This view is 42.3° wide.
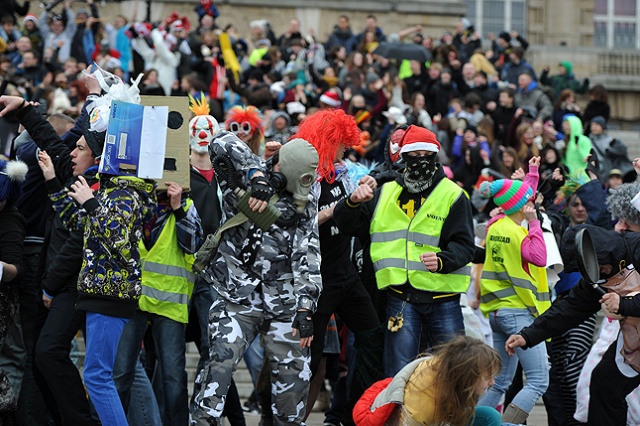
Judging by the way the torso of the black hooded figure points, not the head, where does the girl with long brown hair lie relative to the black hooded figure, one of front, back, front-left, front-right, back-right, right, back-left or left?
front-left

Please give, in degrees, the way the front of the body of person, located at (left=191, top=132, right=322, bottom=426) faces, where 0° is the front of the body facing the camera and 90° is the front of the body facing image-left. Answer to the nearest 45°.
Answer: approximately 0°

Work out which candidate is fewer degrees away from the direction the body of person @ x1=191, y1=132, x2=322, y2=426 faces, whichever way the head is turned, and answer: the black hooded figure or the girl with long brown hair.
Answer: the girl with long brown hair

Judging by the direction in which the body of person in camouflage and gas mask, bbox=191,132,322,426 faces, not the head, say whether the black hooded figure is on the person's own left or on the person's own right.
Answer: on the person's own left

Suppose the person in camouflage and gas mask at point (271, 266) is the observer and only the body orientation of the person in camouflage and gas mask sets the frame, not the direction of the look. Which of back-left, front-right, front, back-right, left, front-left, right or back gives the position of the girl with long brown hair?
front-left

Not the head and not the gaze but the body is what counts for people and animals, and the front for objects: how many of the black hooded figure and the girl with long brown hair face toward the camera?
0

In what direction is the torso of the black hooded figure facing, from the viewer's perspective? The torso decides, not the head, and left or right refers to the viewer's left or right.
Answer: facing to the left of the viewer

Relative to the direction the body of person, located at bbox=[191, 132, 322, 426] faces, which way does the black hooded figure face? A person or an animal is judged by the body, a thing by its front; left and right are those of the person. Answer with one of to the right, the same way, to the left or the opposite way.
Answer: to the right

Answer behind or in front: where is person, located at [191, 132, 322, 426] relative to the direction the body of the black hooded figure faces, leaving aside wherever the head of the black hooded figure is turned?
in front

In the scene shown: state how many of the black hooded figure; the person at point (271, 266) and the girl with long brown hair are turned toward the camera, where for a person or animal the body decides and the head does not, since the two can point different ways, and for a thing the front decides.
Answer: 1
